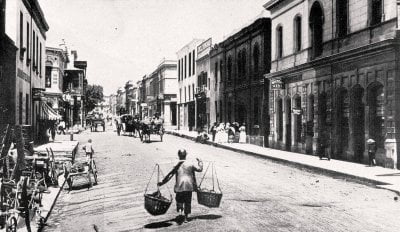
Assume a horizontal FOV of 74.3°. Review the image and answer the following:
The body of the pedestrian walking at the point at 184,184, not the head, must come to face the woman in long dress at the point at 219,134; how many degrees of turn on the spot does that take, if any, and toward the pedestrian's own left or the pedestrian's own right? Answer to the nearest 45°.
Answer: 0° — they already face them

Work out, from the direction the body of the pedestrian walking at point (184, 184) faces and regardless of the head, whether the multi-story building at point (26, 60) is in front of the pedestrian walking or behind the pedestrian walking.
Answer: in front

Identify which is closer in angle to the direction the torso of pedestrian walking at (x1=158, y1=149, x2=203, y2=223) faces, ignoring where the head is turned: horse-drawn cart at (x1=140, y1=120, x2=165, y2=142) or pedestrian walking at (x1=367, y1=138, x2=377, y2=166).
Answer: the horse-drawn cart

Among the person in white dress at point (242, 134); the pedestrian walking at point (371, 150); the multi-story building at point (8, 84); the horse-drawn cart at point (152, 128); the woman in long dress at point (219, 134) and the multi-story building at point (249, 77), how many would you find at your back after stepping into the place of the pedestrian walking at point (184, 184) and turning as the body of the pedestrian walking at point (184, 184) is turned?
0

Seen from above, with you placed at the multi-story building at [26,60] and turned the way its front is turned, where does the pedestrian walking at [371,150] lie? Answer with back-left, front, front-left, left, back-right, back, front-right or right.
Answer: front-right

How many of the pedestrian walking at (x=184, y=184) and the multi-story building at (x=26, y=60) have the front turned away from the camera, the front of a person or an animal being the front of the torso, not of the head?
1

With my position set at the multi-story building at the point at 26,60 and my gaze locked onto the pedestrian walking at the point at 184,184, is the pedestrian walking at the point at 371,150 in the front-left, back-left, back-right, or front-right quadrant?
front-left

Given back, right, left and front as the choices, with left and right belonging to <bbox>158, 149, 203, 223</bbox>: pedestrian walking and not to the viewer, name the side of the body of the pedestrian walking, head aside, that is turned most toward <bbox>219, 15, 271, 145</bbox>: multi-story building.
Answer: front

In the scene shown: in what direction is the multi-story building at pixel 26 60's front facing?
to the viewer's right

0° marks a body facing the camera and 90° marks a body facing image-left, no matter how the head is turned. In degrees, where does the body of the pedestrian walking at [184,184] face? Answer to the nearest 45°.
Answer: approximately 180°

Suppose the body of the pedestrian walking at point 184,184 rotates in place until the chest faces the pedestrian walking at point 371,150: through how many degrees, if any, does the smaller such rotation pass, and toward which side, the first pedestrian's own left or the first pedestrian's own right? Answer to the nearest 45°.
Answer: approximately 45° to the first pedestrian's own right

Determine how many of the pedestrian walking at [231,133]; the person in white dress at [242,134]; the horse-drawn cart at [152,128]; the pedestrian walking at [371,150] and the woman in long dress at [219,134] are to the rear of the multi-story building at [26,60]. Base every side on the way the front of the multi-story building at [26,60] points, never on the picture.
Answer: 0
